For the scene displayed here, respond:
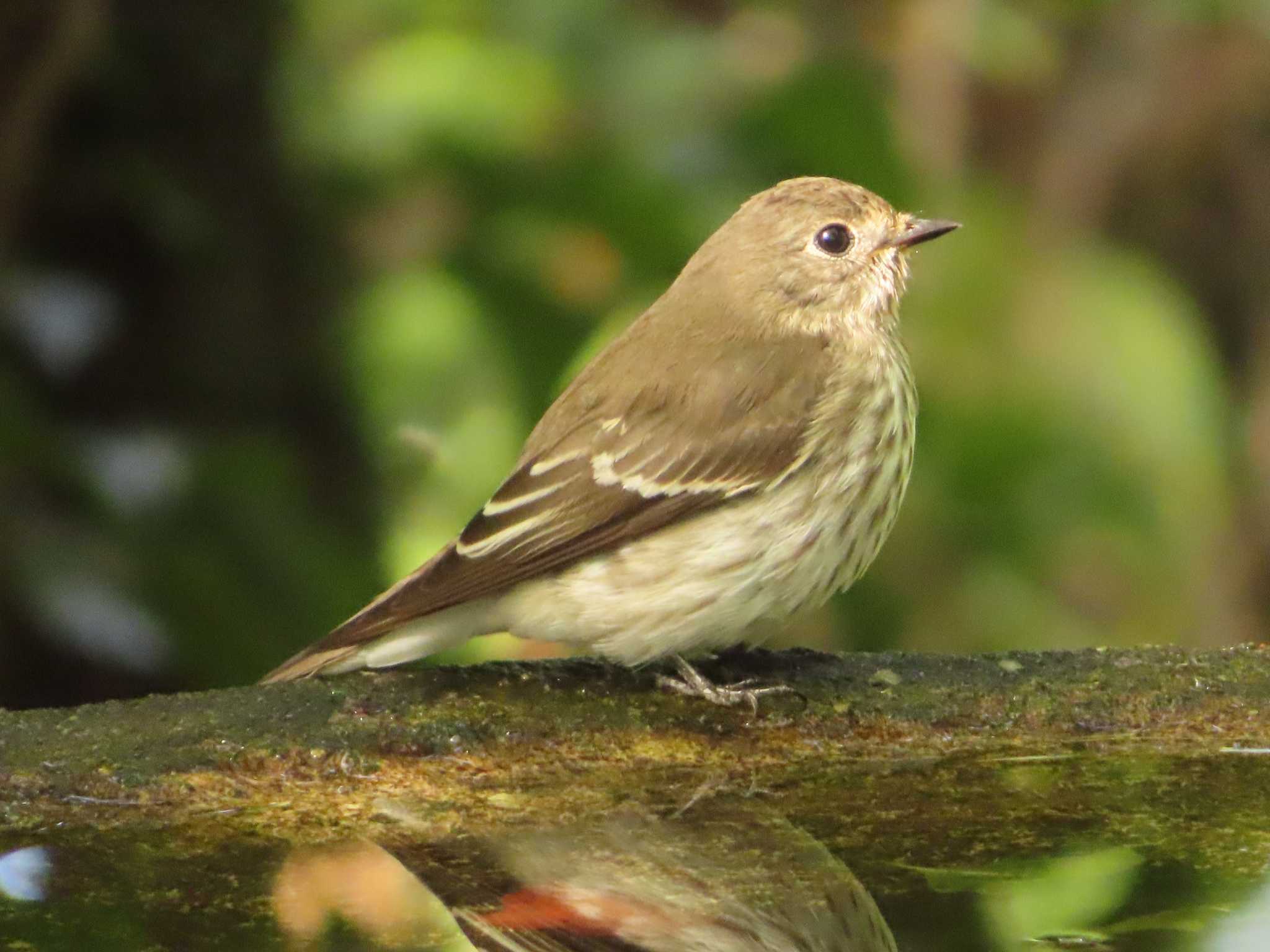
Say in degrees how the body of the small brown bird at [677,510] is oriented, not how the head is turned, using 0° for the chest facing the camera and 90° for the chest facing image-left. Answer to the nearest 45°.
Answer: approximately 270°
